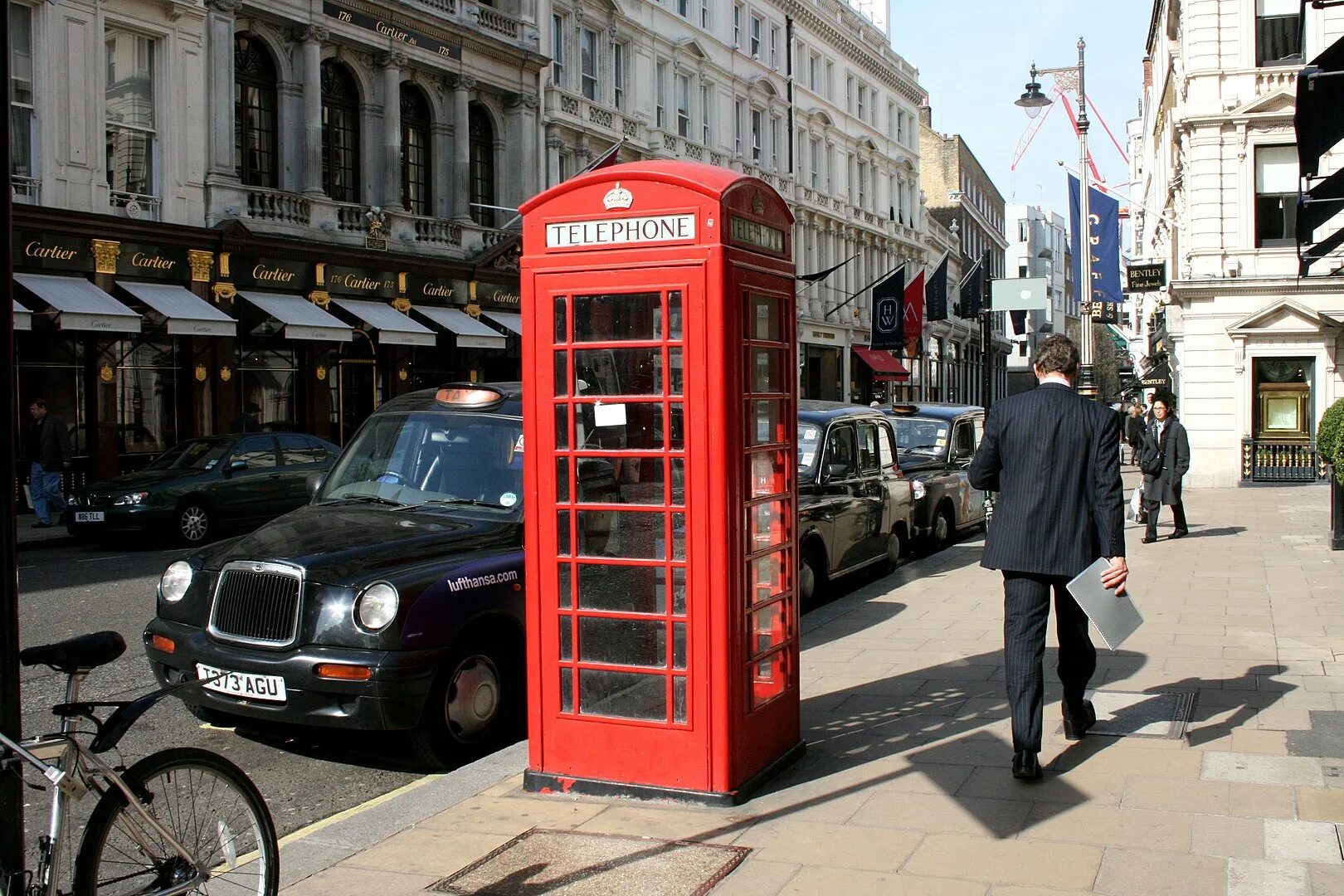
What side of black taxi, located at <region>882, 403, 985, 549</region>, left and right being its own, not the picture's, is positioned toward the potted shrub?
left

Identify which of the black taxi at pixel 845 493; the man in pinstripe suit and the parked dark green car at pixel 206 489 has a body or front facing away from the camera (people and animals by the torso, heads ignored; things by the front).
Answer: the man in pinstripe suit

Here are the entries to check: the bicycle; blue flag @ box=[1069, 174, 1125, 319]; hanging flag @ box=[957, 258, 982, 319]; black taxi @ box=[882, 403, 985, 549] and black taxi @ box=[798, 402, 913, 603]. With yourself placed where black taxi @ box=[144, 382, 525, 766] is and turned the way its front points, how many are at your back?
4

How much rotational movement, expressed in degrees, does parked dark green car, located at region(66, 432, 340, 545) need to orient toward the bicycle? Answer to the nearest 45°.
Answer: approximately 45° to its left

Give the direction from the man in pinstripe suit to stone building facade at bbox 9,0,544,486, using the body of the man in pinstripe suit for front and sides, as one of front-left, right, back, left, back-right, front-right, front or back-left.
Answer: front-left

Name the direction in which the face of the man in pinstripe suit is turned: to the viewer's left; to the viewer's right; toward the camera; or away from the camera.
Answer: away from the camera

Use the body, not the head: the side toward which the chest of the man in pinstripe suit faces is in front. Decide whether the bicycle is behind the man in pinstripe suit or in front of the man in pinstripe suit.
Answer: behind

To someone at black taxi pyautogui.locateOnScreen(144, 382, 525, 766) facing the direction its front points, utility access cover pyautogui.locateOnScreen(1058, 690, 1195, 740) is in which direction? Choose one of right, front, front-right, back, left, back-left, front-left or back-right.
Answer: back-left

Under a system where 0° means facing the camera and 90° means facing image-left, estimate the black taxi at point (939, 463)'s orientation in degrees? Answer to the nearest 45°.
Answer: approximately 45°

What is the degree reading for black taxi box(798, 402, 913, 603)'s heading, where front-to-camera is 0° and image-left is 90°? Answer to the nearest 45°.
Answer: approximately 45°

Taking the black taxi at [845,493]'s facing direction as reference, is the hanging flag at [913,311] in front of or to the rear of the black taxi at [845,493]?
to the rear

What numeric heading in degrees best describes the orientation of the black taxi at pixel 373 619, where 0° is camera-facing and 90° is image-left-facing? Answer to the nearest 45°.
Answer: approximately 45°

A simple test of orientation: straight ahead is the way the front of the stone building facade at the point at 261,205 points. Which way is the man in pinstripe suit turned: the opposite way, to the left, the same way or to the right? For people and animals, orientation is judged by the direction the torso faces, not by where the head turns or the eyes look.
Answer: to the left

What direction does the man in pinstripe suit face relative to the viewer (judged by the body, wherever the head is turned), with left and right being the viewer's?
facing away from the viewer

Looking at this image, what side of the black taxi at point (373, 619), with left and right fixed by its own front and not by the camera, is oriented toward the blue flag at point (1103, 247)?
back

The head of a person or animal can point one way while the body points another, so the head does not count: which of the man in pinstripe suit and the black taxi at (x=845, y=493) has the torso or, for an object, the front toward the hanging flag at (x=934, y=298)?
the man in pinstripe suit
